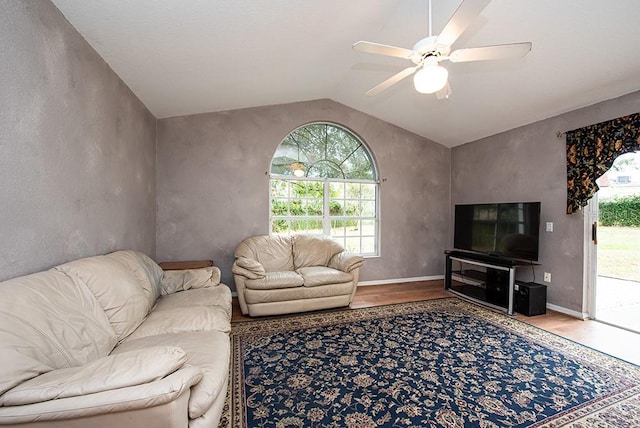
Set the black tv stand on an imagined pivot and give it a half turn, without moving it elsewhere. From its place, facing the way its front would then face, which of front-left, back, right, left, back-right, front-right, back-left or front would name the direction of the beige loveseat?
back

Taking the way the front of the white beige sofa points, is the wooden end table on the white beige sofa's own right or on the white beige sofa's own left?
on the white beige sofa's own left

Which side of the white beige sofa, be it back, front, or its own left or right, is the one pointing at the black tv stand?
front

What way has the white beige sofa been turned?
to the viewer's right

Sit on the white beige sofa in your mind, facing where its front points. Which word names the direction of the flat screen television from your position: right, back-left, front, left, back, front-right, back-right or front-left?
front

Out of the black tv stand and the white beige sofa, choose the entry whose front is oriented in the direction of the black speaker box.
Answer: the white beige sofa

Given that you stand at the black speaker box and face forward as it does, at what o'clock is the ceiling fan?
The ceiling fan is roughly at 11 o'clock from the black speaker box.

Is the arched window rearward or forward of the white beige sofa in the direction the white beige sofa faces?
forward

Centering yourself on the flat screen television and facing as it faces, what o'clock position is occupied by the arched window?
The arched window is roughly at 1 o'clock from the flat screen television.

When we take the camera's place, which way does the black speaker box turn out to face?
facing the viewer and to the left of the viewer

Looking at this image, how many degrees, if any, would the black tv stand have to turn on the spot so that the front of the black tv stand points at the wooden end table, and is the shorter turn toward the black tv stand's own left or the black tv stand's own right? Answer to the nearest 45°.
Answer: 0° — it already faces it

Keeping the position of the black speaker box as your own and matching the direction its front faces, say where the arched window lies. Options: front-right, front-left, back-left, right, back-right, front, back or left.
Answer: front-right

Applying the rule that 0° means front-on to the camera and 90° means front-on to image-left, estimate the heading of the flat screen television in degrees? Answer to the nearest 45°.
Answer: approximately 45°

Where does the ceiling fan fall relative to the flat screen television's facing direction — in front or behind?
in front
